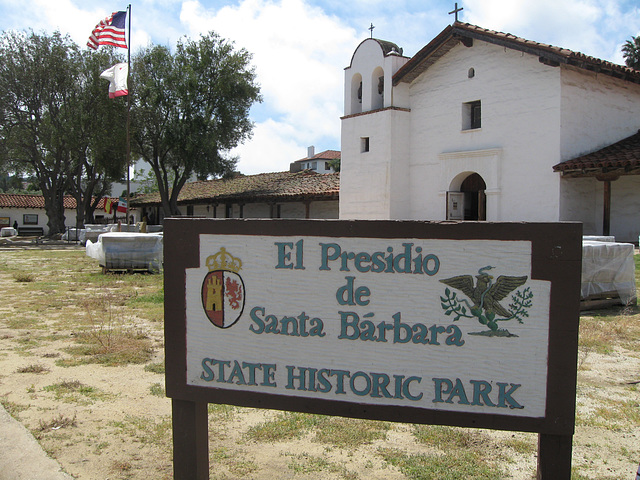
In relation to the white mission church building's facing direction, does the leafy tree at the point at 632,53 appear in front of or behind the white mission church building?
behind

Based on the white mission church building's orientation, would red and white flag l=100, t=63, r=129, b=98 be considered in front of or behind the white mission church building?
in front

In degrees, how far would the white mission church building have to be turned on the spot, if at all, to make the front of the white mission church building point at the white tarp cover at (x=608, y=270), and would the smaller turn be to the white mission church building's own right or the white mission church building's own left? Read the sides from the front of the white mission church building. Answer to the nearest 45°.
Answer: approximately 45° to the white mission church building's own left

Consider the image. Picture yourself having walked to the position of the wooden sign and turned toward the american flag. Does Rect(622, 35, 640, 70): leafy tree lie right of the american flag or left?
right

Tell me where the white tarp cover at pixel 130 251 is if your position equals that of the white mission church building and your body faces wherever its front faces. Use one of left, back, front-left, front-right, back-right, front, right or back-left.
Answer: front

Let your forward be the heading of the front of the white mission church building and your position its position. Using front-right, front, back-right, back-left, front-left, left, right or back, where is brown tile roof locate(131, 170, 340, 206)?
right

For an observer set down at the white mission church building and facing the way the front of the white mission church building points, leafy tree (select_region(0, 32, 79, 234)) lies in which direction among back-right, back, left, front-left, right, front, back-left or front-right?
front-right

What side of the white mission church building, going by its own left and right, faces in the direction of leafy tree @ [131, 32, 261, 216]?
right

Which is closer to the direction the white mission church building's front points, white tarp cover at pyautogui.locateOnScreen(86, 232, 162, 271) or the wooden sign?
the white tarp cover

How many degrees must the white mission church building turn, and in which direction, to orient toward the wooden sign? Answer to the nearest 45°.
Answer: approximately 45° to its left

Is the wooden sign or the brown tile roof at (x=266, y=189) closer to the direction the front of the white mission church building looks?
the wooden sign

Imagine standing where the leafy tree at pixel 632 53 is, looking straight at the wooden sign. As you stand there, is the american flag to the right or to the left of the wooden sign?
right
